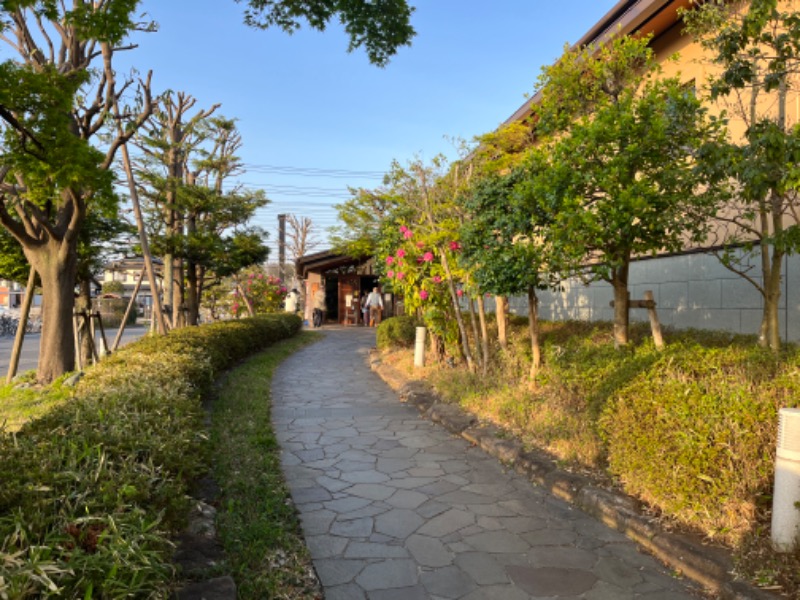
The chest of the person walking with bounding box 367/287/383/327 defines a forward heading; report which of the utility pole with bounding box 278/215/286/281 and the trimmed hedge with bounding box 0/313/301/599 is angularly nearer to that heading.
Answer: the trimmed hedge

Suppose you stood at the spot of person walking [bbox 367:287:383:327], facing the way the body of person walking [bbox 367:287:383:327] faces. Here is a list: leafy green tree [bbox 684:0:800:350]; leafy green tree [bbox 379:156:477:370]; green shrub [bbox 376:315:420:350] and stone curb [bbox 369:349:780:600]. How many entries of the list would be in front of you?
4

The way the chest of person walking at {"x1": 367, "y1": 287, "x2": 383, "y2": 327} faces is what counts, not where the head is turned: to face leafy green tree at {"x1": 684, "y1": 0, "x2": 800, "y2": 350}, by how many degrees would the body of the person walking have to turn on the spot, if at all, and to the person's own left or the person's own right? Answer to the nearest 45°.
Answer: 0° — they already face it

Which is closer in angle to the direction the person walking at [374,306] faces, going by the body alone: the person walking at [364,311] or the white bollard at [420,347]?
the white bollard

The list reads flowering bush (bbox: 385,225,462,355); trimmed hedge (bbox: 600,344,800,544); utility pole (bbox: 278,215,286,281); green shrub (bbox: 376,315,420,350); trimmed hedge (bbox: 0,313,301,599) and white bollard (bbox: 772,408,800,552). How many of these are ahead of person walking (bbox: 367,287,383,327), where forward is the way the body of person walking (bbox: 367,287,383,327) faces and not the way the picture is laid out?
5

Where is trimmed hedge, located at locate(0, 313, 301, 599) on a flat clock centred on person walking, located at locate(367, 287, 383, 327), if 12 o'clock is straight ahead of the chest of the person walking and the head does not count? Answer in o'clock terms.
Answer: The trimmed hedge is roughly at 12 o'clock from the person walking.

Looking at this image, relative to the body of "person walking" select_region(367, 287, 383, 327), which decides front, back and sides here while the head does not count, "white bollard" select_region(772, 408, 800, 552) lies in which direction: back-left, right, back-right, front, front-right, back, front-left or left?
front

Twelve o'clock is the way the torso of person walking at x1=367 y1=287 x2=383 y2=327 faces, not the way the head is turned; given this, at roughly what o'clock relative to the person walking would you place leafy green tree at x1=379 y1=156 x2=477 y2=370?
The leafy green tree is roughly at 12 o'clock from the person walking.
